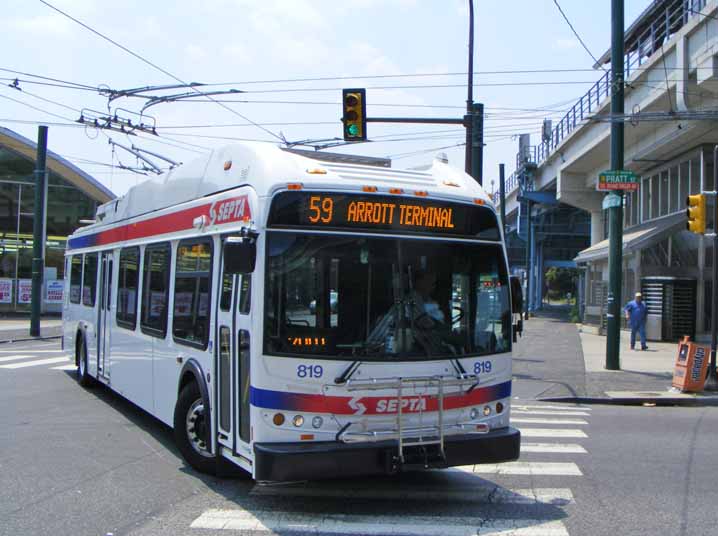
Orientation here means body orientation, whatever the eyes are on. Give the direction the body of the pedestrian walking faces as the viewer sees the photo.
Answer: toward the camera

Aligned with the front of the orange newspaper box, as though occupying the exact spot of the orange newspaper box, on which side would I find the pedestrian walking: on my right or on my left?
on my right

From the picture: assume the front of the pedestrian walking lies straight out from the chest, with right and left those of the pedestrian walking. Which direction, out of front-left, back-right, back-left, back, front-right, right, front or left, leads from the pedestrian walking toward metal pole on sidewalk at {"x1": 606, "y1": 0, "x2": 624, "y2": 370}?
front

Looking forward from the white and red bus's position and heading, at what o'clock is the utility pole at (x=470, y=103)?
The utility pole is roughly at 8 o'clock from the white and red bus.

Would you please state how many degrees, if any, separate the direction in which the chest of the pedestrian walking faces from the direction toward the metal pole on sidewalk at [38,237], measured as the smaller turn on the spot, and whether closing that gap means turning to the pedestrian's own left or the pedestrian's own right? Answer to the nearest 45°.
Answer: approximately 90° to the pedestrian's own right

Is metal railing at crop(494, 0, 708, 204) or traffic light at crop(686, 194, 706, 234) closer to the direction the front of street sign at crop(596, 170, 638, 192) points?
the traffic light

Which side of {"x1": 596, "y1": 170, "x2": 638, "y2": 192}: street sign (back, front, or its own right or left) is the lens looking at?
front

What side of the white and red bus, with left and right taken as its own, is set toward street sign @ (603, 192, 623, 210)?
left

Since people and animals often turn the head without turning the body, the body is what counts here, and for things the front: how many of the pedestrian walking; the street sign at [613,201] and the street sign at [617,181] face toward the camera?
3

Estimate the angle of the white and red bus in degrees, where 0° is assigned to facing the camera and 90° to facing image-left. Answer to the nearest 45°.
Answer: approximately 315°

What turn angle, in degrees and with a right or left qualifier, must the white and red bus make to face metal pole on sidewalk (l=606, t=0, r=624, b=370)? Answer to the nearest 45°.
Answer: approximately 90° to its left

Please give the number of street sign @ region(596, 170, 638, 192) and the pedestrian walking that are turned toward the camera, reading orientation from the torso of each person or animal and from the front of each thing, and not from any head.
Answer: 2

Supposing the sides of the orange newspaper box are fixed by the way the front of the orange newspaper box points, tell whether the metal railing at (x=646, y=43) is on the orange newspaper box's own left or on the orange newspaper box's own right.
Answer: on the orange newspaper box's own right

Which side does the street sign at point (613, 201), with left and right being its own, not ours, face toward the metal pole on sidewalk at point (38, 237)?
right
